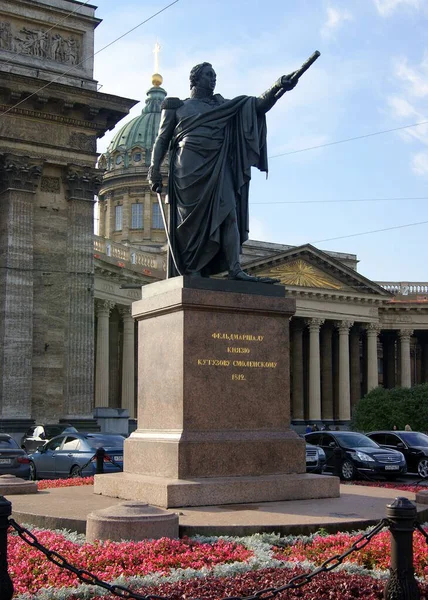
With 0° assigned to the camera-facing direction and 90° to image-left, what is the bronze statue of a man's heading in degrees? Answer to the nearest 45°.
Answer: approximately 315°

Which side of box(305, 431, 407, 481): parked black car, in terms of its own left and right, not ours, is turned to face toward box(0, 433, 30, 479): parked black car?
right

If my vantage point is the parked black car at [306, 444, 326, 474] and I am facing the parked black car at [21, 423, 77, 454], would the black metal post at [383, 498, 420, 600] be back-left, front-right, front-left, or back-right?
back-left

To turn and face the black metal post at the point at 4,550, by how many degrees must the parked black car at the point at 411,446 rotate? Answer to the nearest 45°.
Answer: approximately 45° to its right

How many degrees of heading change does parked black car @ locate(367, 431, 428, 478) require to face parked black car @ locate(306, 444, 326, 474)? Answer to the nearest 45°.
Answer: approximately 90° to its right

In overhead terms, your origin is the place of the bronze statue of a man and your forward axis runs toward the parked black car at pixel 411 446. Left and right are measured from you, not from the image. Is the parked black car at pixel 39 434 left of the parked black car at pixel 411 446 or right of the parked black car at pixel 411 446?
left

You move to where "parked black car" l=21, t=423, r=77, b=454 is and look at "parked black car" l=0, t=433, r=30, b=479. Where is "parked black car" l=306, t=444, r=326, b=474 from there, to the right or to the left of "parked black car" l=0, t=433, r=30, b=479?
left

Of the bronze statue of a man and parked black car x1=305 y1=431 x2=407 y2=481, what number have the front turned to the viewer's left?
0

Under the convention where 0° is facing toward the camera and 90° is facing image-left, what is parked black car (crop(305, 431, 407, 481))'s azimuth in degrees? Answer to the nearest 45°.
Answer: approximately 315°
